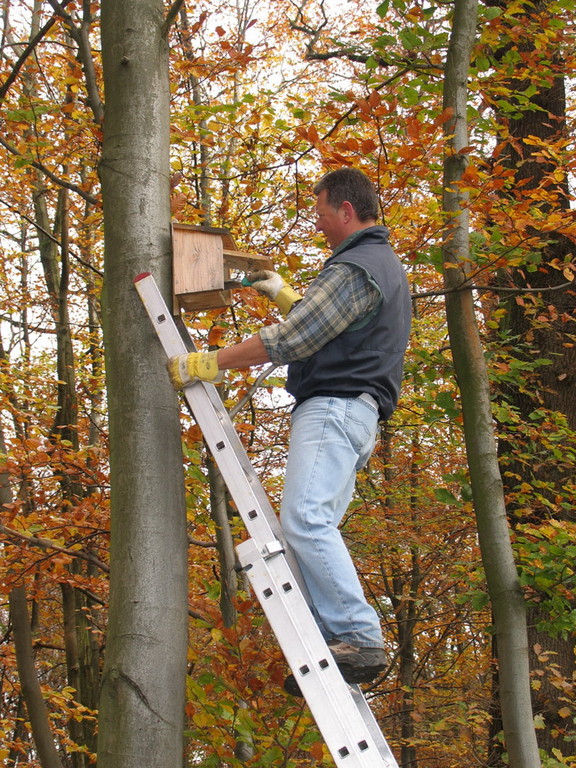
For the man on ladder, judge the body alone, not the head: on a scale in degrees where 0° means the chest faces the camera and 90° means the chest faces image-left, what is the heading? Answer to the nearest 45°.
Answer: approximately 90°

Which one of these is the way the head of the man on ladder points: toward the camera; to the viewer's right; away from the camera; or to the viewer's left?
to the viewer's left

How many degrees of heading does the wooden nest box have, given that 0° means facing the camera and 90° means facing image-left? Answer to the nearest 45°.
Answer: approximately 270°
